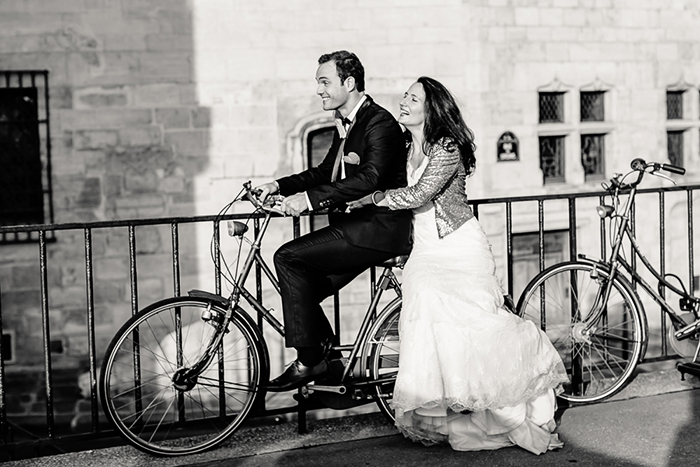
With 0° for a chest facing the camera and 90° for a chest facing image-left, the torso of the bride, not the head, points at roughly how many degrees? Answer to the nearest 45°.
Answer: approximately 90°

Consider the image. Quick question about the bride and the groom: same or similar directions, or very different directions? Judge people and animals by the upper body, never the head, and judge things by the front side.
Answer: same or similar directions

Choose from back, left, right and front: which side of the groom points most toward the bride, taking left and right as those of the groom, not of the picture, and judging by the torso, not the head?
back

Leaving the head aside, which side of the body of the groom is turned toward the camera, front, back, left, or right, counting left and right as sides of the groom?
left

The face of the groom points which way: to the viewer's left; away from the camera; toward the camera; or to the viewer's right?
to the viewer's left
